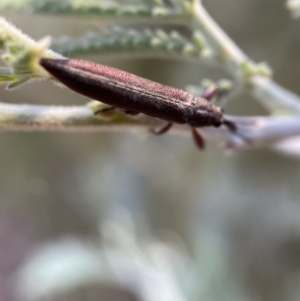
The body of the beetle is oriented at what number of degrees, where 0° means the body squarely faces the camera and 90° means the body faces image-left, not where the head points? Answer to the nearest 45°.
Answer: approximately 270°
